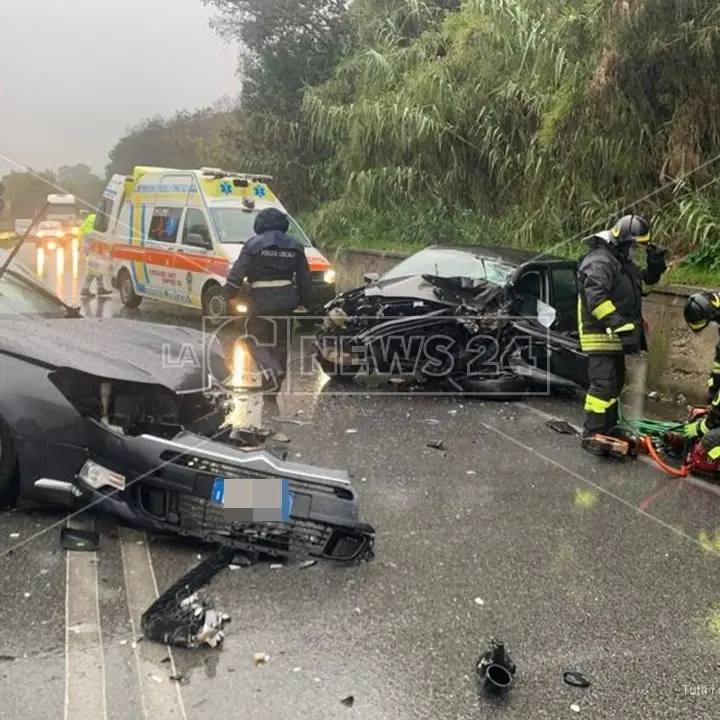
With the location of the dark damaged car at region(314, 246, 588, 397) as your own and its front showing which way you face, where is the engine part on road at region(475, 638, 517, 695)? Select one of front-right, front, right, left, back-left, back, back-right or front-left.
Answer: front-left

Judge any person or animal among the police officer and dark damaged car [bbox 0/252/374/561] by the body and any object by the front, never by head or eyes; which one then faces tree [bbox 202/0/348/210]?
the police officer

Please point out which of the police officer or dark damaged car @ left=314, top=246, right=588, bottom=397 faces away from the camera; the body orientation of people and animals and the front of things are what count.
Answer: the police officer

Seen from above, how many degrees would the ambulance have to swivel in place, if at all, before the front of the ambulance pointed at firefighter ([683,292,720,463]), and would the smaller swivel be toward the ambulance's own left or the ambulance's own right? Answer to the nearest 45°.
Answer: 0° — it already faces them

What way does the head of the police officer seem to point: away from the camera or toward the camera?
away from the camera

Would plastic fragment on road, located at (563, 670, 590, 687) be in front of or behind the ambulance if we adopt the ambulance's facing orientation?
in front

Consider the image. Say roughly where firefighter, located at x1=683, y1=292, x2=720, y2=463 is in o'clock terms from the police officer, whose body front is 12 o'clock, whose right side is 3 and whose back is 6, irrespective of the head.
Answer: The firefighter is roughly at 4 o'clock from the police officer.

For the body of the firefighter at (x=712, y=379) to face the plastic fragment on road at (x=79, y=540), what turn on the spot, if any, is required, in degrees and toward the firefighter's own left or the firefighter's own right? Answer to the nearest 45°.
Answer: approximately 45° to the firefighter's own left

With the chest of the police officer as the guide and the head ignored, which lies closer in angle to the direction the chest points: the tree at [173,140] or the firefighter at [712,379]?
the tree

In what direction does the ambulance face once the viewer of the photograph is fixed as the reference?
facing the viewer and to the right of the viewer

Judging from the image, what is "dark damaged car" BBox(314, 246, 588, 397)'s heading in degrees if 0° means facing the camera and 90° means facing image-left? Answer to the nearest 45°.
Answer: approximately 45°
